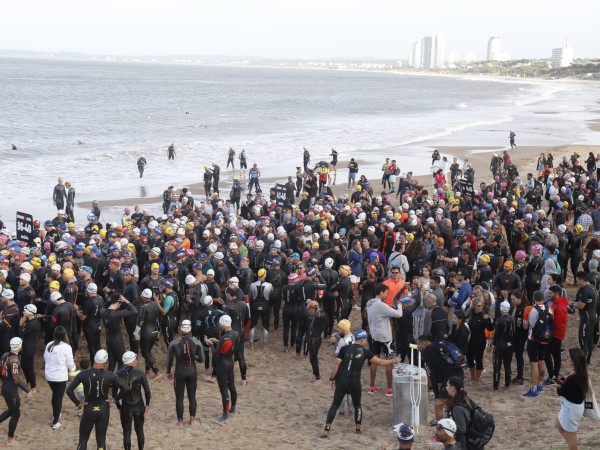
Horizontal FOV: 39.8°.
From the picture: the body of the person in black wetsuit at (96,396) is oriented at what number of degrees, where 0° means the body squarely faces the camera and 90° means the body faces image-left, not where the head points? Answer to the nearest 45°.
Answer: approximately 180°

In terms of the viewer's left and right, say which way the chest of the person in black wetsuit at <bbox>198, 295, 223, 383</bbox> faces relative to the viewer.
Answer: facing away from the viewer

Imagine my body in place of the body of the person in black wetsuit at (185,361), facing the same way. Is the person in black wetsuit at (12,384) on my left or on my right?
on my left

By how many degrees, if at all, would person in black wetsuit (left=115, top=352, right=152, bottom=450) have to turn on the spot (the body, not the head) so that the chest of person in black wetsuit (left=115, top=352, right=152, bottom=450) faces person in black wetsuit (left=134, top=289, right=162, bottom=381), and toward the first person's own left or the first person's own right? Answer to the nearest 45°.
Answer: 0° — they already face them

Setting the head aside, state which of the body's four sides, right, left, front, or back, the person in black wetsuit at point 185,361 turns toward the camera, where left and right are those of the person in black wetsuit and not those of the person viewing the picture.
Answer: back

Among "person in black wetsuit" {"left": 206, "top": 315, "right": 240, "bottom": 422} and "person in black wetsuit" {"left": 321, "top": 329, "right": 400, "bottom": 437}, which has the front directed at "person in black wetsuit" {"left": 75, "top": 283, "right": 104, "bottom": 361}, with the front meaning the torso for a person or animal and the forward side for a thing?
"person in black wetsuit" {"left": 206, "top": 315, "right": 240, "bottom": 422}

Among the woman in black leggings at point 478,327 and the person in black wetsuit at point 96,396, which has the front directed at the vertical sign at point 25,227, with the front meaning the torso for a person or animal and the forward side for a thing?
the person in black wetsuit

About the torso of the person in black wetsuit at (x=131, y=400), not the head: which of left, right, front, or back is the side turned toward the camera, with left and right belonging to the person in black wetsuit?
back
